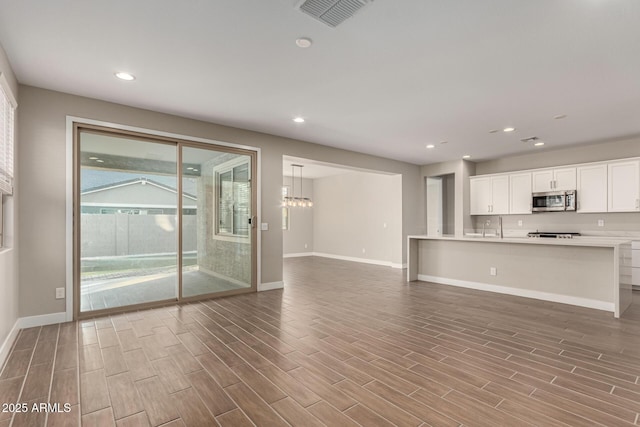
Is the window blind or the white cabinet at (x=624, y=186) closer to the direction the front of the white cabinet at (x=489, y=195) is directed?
the window blind

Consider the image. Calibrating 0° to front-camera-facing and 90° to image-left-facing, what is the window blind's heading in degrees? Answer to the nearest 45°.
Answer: approximately 270°

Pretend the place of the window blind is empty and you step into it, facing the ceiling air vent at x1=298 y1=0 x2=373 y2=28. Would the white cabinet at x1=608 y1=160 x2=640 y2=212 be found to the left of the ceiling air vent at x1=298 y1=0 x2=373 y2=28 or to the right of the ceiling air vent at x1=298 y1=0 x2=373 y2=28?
left

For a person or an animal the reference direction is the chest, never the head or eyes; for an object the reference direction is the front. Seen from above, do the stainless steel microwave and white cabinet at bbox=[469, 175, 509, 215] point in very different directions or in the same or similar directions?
same or similar directions

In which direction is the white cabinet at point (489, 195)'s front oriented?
toward the camera

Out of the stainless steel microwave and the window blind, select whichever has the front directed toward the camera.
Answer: the stainless steel microwave

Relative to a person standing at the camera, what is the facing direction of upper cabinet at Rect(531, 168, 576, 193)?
facing the viewer

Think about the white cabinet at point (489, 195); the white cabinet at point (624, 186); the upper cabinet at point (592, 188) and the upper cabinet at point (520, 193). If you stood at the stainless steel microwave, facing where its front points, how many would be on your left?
2

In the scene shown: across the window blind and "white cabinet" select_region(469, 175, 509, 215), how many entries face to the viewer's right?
1

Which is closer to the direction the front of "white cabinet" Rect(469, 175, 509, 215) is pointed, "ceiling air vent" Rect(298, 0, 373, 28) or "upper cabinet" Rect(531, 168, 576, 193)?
the ceiling air vent

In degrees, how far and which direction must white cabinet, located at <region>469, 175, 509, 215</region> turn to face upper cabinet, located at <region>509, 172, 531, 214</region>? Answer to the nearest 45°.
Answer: approximately 90° to its left

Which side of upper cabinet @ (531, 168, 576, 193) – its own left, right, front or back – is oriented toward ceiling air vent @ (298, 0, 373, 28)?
front

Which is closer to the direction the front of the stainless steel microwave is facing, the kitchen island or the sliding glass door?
the kitchen island

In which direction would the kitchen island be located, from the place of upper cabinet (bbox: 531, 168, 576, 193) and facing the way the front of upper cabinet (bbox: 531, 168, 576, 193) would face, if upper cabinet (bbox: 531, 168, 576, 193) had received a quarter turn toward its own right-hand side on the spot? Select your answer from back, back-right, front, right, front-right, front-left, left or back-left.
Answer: left

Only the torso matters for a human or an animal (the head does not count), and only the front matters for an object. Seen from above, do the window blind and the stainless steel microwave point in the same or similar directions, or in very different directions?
very different directions

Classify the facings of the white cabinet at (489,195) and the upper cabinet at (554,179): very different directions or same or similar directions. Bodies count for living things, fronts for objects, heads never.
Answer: same or similar directions
